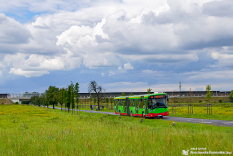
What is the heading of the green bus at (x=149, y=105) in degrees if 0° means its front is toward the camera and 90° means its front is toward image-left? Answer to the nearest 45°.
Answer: approximately 315°
